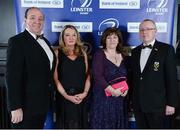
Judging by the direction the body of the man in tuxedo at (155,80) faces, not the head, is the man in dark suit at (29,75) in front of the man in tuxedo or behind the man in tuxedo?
in front

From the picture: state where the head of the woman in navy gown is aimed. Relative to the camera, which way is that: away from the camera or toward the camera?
toward the camera

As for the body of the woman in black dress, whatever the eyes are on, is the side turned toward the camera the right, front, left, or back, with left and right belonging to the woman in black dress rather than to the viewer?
front

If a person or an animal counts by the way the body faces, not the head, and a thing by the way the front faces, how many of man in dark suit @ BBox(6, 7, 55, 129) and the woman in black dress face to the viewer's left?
0

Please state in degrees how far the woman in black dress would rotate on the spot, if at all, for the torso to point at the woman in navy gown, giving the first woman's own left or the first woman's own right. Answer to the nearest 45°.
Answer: approximately 90° to the first woman's own left

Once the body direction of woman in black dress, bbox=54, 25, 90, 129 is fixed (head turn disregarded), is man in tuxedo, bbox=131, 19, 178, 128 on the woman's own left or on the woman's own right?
on the woman's own left

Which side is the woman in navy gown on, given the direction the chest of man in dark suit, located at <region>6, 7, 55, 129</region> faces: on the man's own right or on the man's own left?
on the man's own left

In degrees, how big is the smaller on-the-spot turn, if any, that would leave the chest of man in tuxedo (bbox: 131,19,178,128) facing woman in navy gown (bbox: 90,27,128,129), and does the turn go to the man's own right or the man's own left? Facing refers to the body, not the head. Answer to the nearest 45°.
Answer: approximately 45° to the man's own right

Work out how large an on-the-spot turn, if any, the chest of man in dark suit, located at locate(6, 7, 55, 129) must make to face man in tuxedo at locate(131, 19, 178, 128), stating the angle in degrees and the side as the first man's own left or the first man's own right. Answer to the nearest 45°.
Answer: approximately 45° to the first man's own left

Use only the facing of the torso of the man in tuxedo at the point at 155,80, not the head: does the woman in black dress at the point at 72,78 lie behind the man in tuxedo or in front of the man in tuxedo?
in front

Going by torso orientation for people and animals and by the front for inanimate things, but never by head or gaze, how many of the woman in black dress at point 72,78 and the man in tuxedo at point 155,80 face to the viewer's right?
0
